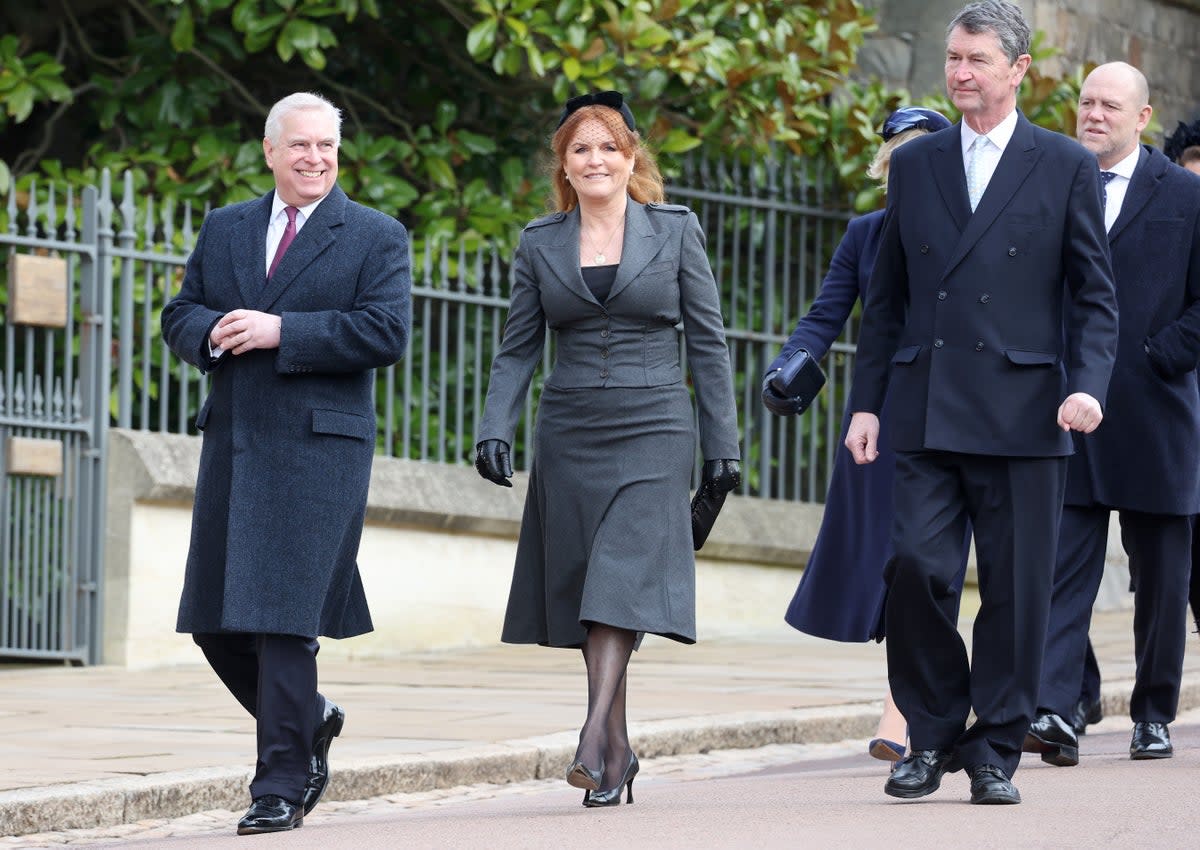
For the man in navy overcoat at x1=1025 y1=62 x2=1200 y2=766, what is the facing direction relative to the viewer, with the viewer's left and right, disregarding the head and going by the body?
facing the viewer and to the left of the viewer

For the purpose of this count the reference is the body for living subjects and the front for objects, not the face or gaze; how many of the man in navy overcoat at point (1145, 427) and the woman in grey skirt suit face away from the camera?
0

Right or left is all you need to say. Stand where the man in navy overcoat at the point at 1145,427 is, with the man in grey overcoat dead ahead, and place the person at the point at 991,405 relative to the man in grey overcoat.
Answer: left

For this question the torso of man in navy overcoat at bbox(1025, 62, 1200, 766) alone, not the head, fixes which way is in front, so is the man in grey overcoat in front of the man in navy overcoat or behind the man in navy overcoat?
in front

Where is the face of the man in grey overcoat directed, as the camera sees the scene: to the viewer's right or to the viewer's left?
to the viewer's right

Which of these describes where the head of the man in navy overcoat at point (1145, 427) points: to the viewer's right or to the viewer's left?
to the viewer's left

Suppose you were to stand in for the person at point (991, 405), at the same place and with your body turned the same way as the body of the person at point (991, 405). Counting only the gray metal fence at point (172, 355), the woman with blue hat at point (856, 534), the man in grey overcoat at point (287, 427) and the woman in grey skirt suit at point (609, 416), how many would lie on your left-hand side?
0

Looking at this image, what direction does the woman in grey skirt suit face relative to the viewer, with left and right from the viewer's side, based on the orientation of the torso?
facing the viewer

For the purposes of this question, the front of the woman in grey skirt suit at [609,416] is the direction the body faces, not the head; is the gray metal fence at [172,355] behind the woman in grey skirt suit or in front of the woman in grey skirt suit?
behind

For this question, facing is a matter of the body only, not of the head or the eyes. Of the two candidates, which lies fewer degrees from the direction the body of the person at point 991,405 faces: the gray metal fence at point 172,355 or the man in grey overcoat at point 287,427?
the man in grey overcoat

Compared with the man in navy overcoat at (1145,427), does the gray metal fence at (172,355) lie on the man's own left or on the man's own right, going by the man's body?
on the man's own right

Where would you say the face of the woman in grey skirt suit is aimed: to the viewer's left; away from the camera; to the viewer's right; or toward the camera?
toward the camera
